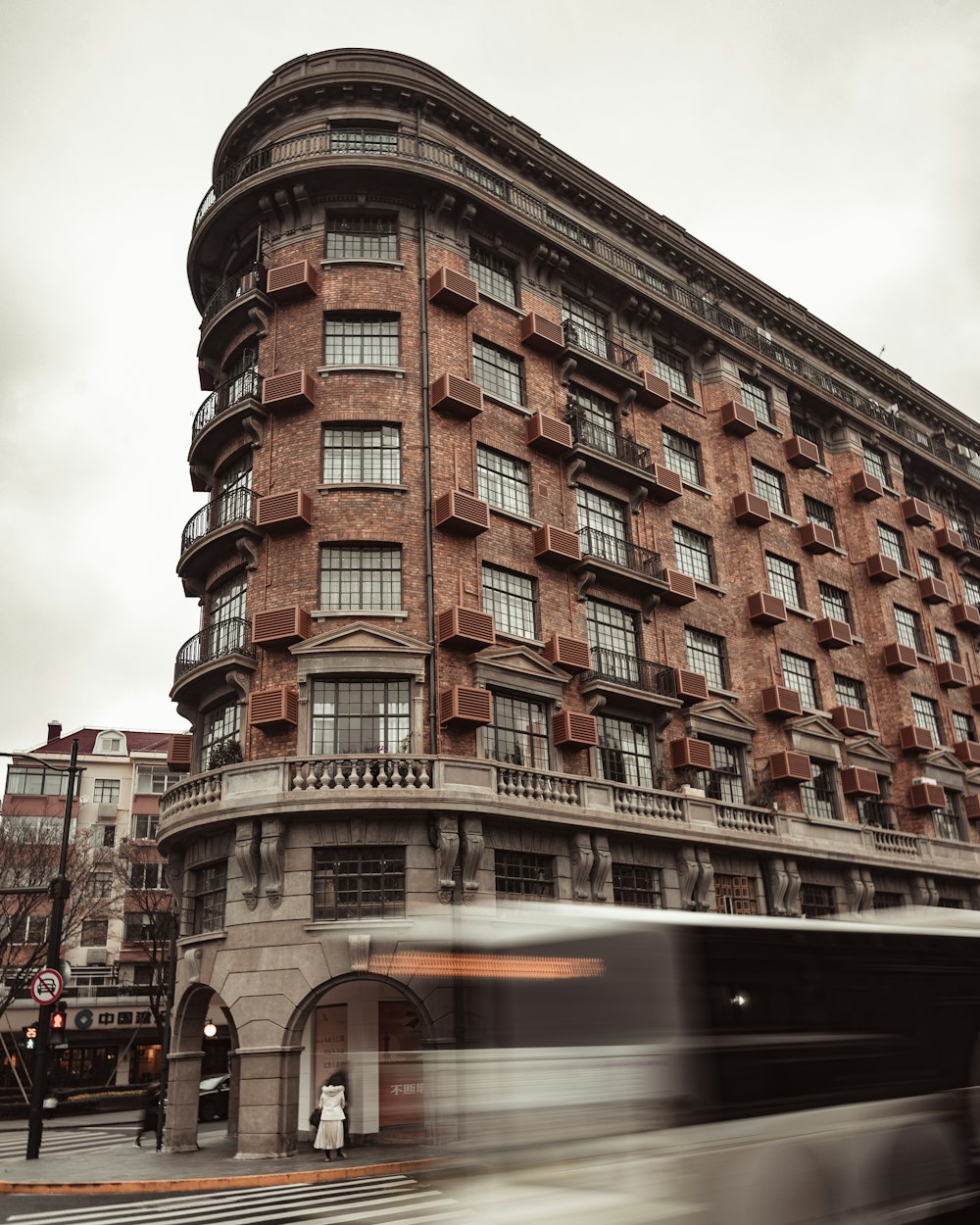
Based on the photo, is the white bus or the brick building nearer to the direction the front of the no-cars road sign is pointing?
the white bus

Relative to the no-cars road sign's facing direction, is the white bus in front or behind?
in front

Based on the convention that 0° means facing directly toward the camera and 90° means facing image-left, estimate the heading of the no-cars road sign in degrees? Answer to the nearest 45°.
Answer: approximately 0°
